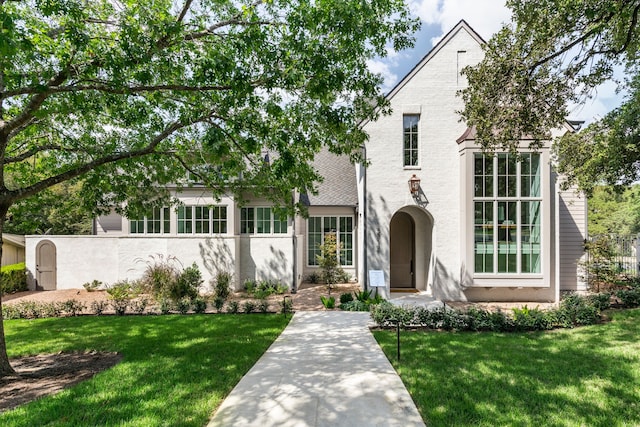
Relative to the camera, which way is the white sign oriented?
toward the camera

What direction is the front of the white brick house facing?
toward the camera

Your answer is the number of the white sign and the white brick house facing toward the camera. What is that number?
2

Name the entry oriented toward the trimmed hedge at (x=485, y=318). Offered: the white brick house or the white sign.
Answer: the white brick house

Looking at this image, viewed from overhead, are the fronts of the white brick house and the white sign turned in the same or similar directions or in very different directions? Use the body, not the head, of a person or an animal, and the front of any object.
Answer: same or similar directions

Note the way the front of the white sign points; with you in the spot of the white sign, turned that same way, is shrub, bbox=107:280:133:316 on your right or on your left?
on your right

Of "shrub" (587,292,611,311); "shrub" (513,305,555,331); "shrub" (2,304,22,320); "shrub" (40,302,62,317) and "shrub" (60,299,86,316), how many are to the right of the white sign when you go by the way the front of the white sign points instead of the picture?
3

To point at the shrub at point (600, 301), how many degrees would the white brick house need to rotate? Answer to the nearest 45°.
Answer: approximately 45° to its left

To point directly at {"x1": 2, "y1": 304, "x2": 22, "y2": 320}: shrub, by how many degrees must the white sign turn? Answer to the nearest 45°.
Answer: approximately 90° to its right

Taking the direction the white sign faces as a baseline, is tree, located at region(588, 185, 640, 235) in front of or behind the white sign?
behind

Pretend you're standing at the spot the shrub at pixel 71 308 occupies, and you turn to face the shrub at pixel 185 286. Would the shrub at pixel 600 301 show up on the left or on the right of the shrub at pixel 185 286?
right
